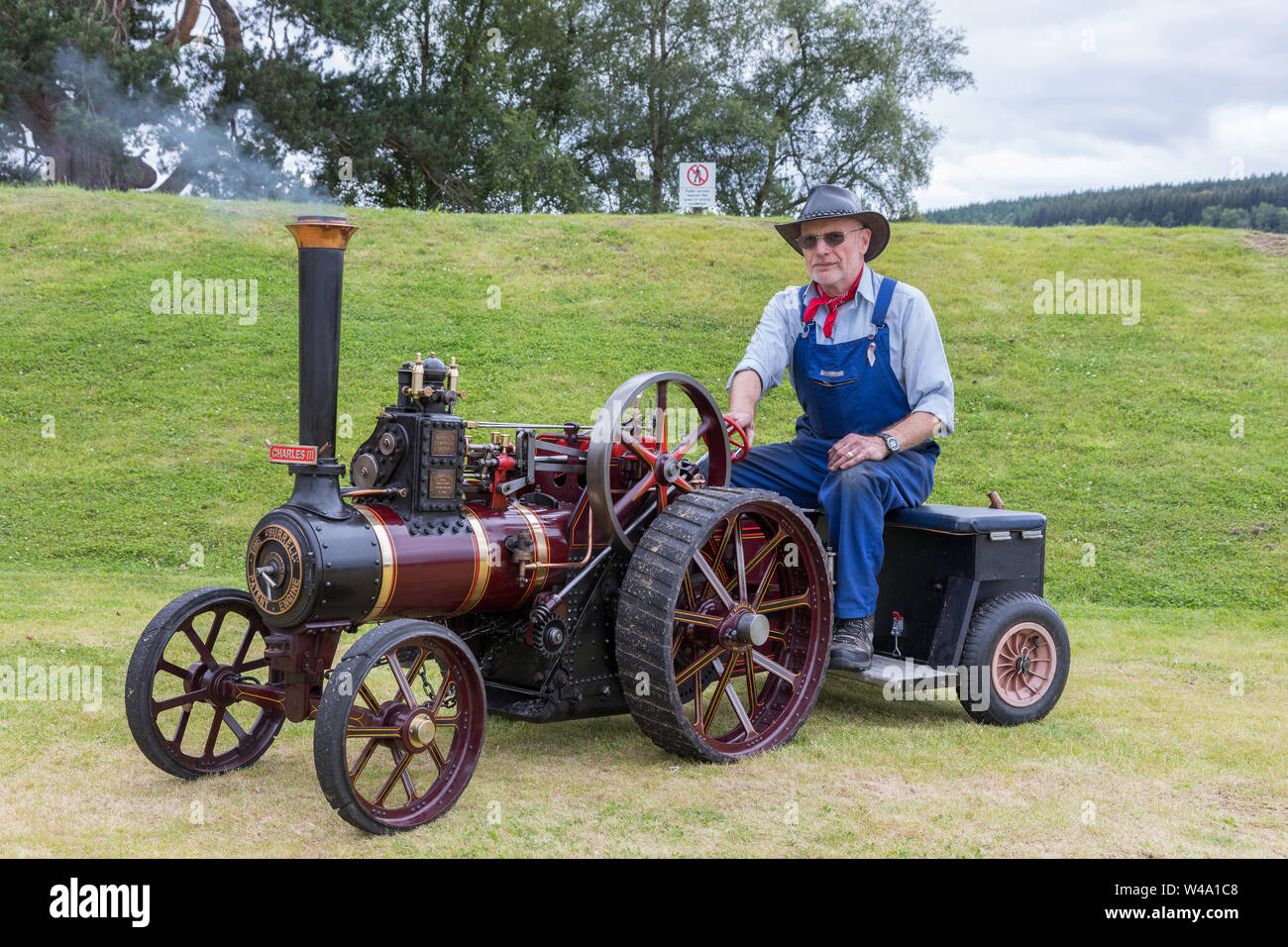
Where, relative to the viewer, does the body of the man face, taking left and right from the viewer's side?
facing the viewer and to the left of the viewer

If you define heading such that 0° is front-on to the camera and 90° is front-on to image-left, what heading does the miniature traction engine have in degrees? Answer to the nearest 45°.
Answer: approximately 45°
